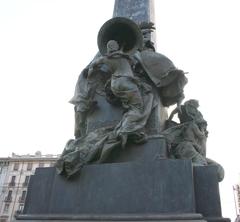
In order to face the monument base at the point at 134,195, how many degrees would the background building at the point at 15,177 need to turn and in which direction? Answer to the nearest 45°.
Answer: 0° — it already faces it

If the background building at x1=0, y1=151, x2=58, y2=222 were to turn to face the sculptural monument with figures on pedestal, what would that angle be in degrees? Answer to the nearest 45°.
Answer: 0° — it already faces it

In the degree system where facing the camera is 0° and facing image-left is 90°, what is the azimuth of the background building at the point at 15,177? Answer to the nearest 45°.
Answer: approximately 0°
